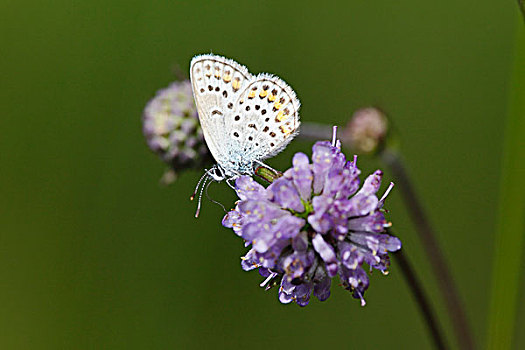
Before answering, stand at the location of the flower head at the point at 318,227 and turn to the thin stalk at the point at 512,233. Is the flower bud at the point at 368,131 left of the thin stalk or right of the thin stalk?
left

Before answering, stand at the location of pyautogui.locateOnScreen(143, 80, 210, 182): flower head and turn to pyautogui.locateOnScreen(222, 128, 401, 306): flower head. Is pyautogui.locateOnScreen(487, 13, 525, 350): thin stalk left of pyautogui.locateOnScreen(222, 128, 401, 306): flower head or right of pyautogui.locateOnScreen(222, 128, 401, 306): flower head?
left

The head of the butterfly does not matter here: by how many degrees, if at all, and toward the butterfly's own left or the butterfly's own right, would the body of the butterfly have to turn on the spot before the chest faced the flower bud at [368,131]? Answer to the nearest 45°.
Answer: approximately 135° to the butterfly's own right

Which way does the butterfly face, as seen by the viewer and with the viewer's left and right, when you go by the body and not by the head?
facing to the left of the viewer
